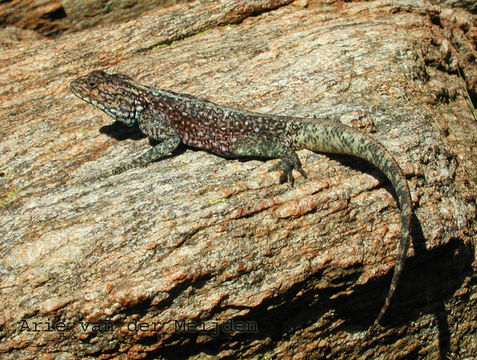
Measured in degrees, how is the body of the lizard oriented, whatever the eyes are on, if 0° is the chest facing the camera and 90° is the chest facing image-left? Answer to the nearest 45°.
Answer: approximately 90°
